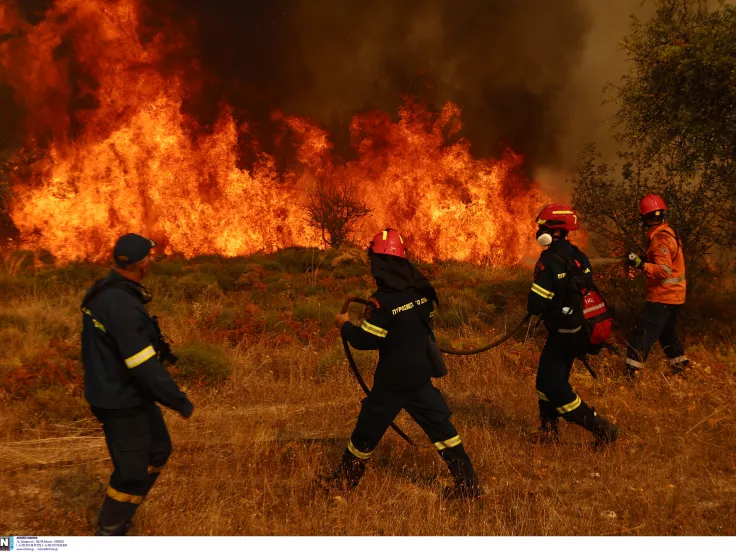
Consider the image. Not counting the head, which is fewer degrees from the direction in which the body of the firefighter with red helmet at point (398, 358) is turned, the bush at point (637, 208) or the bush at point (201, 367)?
the bush at point (201, 367)

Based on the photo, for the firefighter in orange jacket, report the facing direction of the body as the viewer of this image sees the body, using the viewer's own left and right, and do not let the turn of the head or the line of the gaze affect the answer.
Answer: facing to the left of the viewer

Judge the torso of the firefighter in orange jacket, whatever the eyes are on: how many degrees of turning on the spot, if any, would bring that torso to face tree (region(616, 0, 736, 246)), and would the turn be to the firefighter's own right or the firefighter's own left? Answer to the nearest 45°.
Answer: approximately 90° to the firefighter's own right

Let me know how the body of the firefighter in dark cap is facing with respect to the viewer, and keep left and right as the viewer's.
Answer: facing away from the viewer and to the right of the viewer

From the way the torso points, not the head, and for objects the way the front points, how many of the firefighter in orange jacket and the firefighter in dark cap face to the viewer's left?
1

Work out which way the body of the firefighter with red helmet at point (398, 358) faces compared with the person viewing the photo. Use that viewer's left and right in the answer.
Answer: facing away from the viewer and to the left of the viewer

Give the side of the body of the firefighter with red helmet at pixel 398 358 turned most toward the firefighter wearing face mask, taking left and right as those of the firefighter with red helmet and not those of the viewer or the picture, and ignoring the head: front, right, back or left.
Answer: right

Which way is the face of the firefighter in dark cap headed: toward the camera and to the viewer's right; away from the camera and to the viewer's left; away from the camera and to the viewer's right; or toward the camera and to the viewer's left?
away from the camera and to the viewer's right

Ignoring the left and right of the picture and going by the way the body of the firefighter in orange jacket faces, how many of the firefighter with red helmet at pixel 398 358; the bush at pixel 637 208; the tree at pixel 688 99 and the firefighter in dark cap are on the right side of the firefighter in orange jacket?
2

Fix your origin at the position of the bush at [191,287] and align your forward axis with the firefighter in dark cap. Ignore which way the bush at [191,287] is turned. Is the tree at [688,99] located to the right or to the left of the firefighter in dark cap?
left
